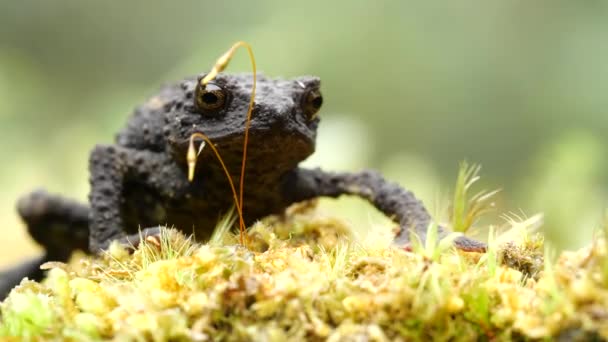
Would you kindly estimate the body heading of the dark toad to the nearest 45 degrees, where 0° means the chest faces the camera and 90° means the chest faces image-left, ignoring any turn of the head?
approximately 315°

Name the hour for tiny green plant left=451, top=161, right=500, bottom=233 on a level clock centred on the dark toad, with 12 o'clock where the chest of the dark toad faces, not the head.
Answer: The tiny green plant is roughly at 11 o'clock from the dark toad.
